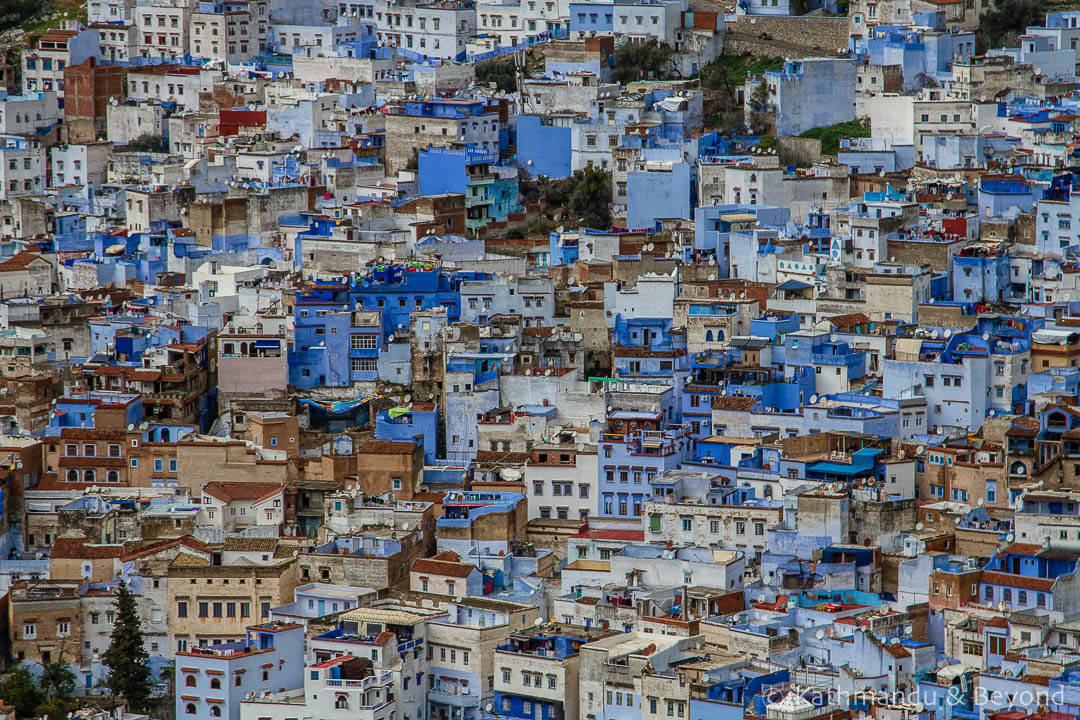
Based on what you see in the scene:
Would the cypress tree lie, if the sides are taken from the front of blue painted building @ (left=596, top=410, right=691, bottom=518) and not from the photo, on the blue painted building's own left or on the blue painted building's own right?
on the blue painted building's own right

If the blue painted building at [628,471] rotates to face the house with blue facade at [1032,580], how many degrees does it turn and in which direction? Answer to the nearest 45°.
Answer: approximately 45° to its left

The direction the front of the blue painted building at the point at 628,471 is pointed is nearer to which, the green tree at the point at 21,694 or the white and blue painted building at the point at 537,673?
the white and blue painted building

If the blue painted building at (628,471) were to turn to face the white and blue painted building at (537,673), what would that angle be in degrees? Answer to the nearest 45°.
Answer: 0° — it already faces it

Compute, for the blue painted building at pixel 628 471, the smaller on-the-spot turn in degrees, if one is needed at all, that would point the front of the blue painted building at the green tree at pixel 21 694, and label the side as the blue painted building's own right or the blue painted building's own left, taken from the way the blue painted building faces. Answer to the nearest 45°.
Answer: approximately 45° to the blue painted building's own right

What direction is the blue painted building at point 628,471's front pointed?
toward the camera

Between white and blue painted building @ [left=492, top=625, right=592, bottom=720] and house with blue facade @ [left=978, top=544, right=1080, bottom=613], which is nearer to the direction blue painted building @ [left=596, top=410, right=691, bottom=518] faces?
the white and blue painted building

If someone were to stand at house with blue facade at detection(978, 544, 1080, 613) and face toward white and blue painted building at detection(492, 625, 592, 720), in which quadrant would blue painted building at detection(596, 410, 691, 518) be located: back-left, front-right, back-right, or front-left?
front-right

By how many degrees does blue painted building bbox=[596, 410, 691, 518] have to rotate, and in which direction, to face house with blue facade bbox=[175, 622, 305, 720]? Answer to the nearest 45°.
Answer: approximately 45° to its right
